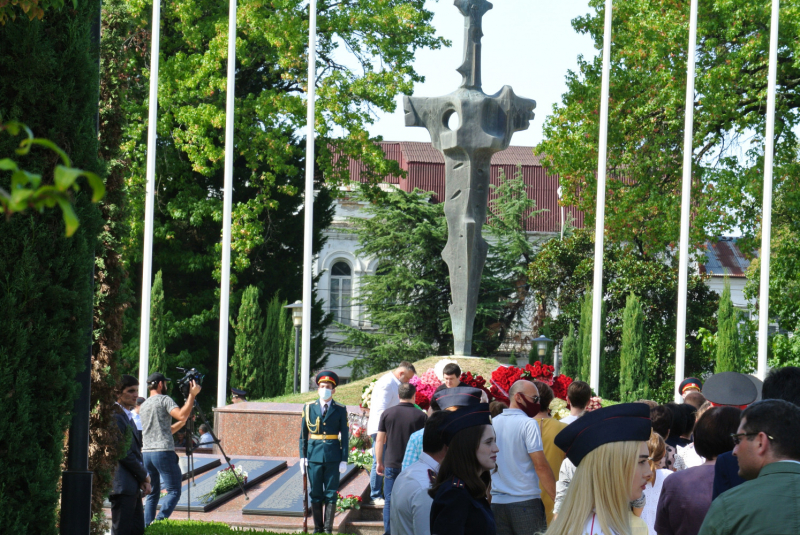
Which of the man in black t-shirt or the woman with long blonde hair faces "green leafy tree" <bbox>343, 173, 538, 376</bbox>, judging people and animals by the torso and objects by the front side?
the man in black t-shirt

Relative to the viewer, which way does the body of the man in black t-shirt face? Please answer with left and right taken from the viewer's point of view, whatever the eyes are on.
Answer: facing away from the viewer

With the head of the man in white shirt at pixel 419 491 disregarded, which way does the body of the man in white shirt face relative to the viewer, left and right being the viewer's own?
facing away from the viewer and to the right of the viewer

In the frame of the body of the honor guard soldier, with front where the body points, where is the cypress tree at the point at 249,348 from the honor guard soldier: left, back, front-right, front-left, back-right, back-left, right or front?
back

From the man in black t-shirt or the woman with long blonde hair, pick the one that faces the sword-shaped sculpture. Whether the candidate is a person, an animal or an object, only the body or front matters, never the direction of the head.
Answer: the man in black t-shirt

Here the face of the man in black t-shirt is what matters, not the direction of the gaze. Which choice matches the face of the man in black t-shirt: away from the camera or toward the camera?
away from the camera

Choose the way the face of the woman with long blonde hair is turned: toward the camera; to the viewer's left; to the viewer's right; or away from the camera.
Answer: to the viewer's right

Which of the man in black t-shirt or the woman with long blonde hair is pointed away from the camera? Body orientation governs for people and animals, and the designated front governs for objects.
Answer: the man in black t-shirt

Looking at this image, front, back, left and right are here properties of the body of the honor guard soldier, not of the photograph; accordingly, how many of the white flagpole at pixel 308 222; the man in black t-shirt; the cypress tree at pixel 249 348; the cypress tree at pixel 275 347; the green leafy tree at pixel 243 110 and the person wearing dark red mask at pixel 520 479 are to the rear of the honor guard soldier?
4

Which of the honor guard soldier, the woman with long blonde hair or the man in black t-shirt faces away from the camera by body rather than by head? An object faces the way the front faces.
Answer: the man in black t-shirt

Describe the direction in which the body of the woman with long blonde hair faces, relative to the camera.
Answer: to the viewer's right
